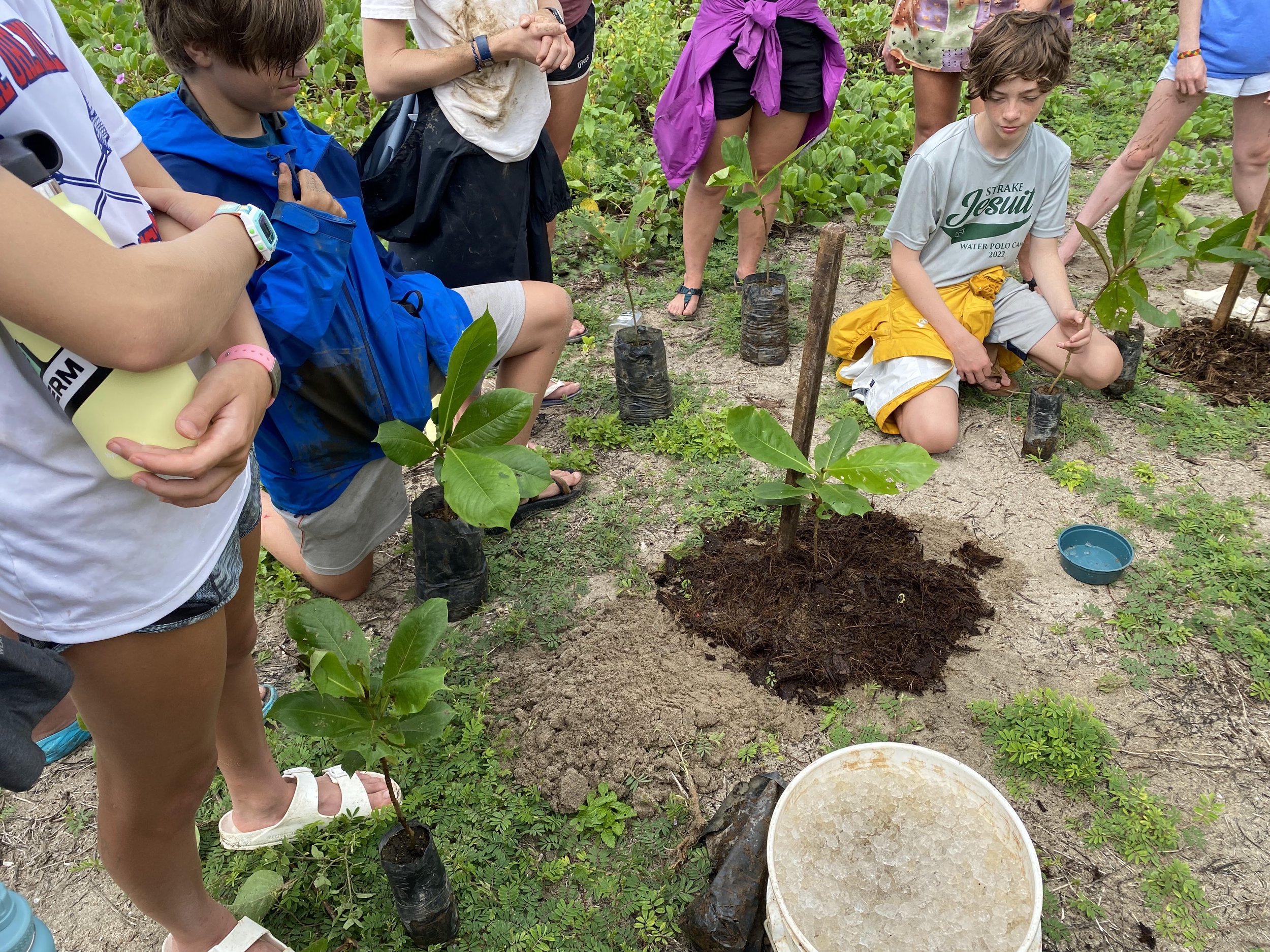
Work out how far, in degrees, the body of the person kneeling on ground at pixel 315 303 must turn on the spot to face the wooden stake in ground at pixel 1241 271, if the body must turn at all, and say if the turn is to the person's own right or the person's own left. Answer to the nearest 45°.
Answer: approximately 45° to the person's own left

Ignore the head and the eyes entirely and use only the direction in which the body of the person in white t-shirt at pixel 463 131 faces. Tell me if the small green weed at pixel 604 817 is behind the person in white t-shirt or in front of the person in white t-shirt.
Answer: in front

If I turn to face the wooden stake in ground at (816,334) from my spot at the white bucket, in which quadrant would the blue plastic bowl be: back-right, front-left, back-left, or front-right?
front-right

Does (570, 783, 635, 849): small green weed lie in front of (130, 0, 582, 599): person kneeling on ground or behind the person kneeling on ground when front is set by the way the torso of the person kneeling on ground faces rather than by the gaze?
in front

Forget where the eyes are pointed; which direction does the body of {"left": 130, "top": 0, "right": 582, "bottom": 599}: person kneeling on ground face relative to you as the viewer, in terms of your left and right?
facing the viewer and to the right of the viewer

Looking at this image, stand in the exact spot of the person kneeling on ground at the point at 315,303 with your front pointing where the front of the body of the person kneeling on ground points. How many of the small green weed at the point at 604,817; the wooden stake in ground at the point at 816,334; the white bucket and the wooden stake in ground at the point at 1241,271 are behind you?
0

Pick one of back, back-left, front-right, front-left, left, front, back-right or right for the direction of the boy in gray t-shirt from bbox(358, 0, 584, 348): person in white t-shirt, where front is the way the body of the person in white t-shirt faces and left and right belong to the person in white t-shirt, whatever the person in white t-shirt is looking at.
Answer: front-left

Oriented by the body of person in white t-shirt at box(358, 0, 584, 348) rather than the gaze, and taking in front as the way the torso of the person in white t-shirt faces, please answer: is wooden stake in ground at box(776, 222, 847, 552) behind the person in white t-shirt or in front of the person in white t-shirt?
in front

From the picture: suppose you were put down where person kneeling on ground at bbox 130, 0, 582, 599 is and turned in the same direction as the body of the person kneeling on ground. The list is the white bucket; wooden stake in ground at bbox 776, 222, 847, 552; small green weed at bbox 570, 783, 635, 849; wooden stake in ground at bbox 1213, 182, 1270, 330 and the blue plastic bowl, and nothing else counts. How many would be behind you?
0

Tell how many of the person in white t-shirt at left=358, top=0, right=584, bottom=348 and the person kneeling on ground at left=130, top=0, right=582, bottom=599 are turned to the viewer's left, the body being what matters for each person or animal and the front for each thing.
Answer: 0

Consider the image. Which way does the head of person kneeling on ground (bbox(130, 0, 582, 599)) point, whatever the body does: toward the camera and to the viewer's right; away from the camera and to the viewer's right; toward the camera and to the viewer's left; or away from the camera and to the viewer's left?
toward the camera and to the viewer's right

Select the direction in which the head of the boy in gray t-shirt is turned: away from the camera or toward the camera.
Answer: toward the camera

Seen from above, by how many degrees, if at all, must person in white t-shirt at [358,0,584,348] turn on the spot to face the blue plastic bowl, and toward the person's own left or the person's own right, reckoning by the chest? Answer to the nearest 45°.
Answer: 0° — they already face it

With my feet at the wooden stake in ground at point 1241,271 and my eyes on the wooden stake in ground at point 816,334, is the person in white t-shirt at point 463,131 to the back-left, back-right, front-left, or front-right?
front-right
